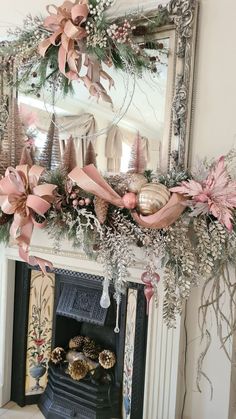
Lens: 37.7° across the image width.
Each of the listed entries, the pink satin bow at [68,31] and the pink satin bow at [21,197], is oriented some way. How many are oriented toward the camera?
2

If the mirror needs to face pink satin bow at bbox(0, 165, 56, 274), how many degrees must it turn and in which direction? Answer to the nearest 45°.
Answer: approximately 45° to its right

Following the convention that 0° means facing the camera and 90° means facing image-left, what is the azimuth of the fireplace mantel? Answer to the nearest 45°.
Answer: approximately 45°

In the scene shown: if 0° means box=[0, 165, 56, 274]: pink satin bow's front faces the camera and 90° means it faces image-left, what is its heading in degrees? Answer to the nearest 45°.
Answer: approximately 0°

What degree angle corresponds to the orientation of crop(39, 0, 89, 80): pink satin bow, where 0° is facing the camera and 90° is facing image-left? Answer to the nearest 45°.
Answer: approximately 0°
